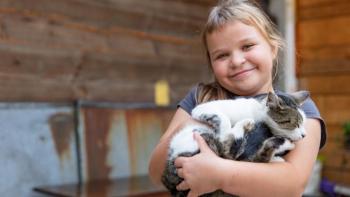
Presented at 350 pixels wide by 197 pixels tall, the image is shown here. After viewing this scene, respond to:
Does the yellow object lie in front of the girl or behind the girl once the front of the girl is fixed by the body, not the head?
behind

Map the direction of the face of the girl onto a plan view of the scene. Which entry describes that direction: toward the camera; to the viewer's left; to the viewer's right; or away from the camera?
toward the camera

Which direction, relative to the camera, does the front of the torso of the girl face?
toward the camera
